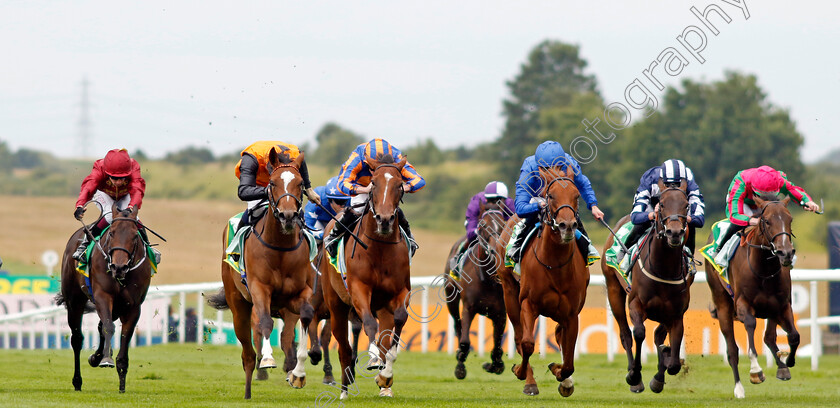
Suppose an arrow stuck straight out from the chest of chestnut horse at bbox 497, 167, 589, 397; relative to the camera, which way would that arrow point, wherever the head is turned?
toward the camera

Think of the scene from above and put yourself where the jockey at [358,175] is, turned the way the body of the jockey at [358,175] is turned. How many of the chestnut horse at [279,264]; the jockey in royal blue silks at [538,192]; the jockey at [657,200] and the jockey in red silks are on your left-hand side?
2

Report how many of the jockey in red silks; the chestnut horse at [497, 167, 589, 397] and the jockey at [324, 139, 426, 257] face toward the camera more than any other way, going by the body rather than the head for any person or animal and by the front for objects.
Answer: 3

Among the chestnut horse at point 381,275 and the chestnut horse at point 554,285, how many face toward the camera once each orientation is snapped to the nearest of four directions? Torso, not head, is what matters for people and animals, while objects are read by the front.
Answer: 2

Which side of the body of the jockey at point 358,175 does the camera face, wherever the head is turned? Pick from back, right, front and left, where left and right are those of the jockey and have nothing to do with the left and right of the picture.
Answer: front

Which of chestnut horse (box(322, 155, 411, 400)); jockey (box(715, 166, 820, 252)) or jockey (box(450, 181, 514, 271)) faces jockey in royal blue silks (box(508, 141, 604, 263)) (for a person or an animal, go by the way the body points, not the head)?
jockey (box(450, 181, 514, 271))

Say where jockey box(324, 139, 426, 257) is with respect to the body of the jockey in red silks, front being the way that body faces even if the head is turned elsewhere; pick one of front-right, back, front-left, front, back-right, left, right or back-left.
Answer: front-left

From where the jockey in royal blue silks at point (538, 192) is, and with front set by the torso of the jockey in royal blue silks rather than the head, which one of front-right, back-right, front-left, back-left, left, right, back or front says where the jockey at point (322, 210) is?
back-right

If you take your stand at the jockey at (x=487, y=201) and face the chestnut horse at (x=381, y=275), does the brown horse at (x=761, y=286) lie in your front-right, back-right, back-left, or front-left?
front-left

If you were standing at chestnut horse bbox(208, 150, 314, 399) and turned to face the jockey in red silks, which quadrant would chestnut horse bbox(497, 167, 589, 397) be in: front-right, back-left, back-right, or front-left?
back-right

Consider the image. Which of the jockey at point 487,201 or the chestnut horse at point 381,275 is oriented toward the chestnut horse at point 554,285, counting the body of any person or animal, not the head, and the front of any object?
the jockey

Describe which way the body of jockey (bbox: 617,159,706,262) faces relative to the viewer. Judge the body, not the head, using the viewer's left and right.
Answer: facing the viewer

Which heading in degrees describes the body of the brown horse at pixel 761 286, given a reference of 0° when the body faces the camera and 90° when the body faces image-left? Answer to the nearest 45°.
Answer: approximately 315°

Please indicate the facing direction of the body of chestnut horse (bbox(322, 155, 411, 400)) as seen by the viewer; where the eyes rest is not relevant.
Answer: toward the camera
